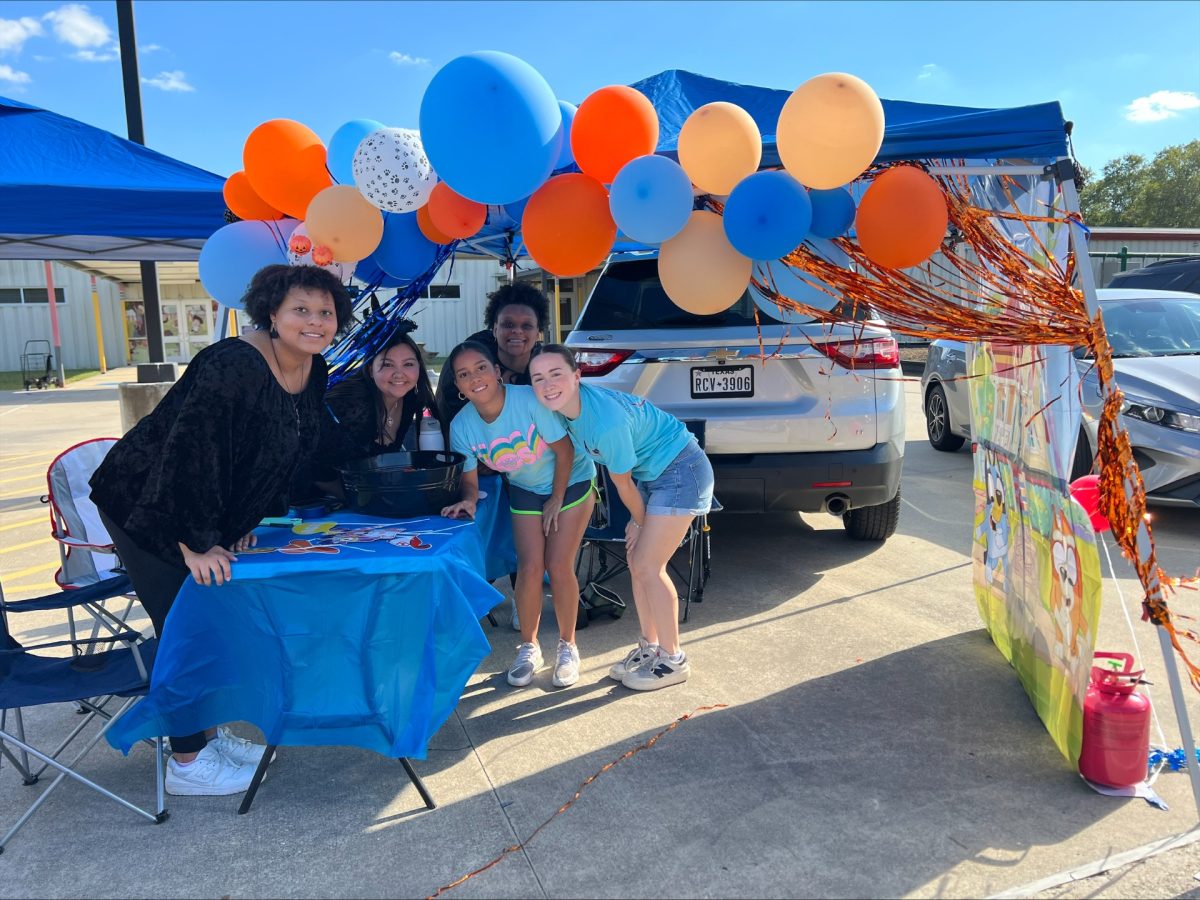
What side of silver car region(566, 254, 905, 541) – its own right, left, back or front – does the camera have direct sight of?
back

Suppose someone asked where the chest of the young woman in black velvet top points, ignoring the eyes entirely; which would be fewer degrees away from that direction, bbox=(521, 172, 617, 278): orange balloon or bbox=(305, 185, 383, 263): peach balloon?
the orange balloon

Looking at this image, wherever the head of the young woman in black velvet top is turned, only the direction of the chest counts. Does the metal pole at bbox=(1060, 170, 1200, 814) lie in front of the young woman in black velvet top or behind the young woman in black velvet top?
in front

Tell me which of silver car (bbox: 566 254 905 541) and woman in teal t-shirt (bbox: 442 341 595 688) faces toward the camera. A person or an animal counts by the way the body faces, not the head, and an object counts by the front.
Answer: the woman in teal t-shirt

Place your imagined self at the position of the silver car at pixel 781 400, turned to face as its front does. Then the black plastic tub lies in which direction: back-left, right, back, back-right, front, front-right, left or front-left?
back-left

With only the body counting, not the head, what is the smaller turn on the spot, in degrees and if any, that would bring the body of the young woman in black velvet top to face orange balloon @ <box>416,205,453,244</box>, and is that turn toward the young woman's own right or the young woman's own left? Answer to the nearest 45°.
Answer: approximately 90° to the young woman's own left

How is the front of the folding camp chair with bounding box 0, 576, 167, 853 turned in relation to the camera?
facing to the right of the viewer

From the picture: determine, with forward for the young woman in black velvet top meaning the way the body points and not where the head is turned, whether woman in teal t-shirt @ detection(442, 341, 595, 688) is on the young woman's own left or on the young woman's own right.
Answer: on the young woman's own left
